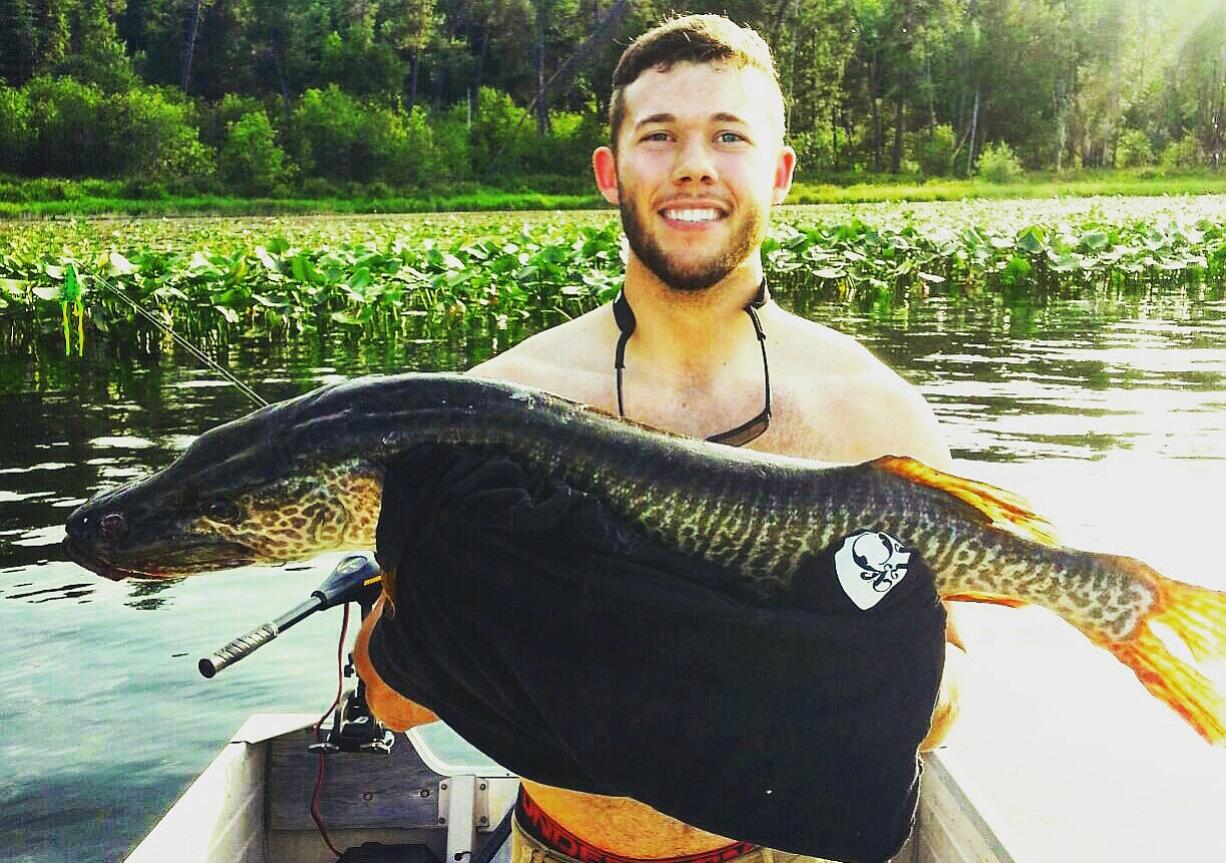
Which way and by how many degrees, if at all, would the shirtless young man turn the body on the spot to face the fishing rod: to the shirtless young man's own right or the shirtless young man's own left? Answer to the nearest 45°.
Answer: approximately 135° to the shirtless young man's own right

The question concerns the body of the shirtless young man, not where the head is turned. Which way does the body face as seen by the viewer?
toward the camera

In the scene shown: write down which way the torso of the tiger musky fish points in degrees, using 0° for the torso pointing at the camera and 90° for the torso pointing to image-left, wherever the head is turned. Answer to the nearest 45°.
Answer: approximately 90°

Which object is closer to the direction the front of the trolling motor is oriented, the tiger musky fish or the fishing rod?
the tiger musky fish
